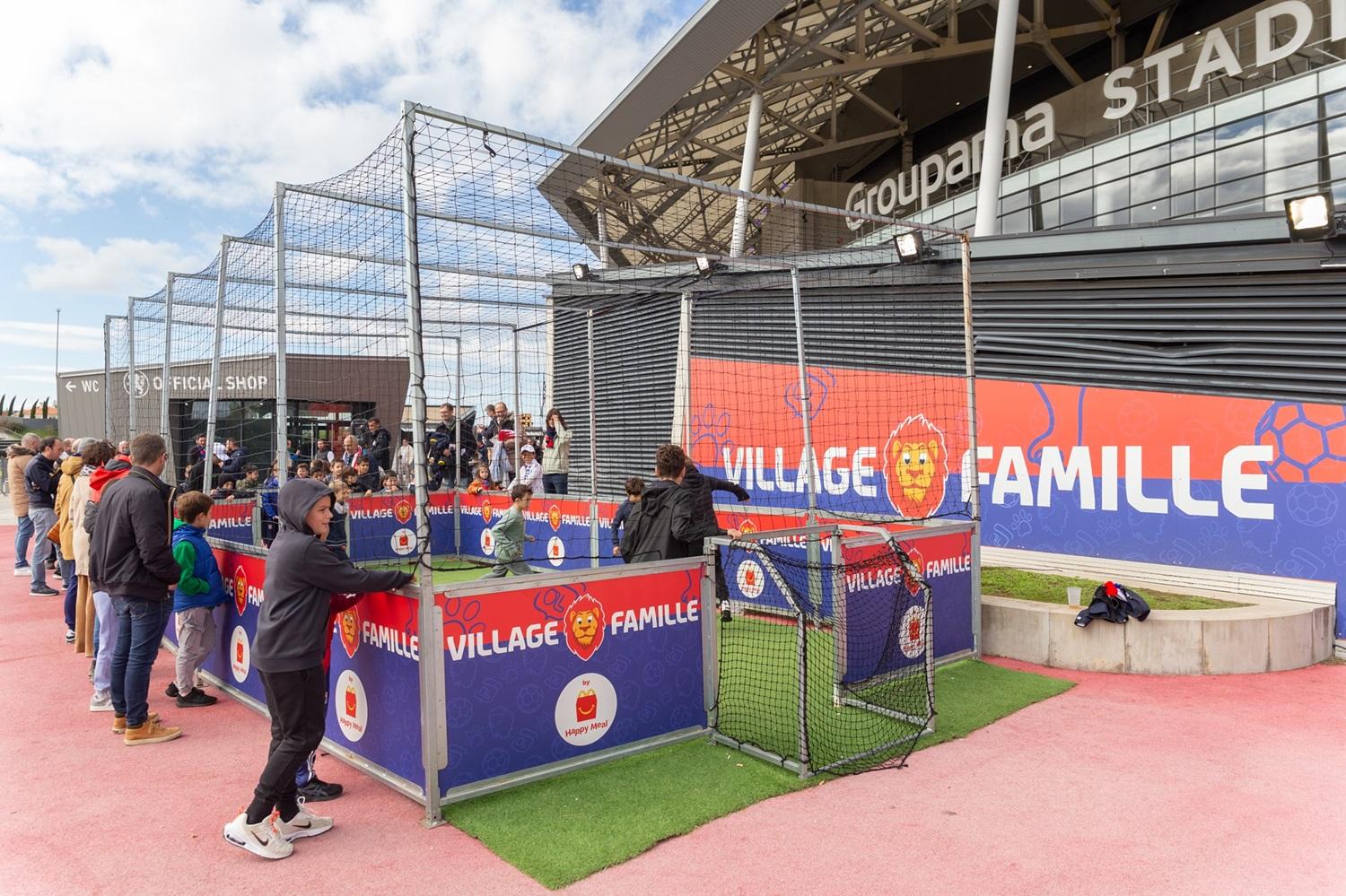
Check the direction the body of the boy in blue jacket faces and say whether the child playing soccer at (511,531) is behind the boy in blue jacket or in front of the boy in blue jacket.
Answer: in front

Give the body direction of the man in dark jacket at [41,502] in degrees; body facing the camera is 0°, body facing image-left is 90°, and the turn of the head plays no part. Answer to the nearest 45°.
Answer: approximately 270°

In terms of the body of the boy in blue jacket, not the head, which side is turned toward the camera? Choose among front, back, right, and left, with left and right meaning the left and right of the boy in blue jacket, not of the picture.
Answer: right

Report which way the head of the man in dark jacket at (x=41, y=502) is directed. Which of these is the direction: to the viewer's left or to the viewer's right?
to the viewer's right

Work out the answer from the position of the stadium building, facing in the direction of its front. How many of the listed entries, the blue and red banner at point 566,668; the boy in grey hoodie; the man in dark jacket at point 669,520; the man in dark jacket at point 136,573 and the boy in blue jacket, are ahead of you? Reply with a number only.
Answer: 5

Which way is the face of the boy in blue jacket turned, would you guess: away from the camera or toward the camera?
away from the camera

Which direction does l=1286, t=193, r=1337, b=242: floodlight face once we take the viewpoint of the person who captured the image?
facing the viewer and to the left of the viewer

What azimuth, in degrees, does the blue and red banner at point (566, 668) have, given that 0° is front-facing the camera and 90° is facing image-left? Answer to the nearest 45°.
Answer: approximately 315°

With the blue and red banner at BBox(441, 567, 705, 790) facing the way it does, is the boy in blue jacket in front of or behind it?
behind

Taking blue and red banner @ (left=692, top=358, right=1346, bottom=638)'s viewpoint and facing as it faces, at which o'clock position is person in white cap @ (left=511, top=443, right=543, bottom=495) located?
The person in white cap is roughly at 2 o'clock from the blue and red banner.

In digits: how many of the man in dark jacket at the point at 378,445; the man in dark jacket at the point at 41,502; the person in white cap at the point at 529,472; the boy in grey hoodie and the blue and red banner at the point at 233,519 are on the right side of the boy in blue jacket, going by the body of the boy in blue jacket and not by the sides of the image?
1
